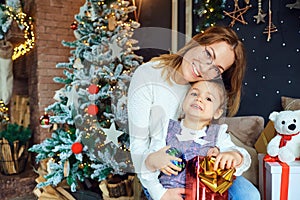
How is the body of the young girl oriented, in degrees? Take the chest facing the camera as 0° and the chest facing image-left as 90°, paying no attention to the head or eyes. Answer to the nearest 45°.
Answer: approximately 0°

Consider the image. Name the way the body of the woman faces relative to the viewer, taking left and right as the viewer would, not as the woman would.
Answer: facing the viewer and to the right of the viewer

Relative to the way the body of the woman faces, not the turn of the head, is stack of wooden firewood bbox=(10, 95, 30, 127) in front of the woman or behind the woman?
behind

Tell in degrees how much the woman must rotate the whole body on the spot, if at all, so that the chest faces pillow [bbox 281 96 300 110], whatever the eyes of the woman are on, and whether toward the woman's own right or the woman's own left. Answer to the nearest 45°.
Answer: approximately 90° to the woman's own left

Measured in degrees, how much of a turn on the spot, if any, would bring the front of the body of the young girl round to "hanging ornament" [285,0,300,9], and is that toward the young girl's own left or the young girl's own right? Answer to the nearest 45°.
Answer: approximately 135° to the young girl's own left

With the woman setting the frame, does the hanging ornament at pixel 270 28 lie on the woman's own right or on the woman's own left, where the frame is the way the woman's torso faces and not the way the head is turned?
on the woman's own left

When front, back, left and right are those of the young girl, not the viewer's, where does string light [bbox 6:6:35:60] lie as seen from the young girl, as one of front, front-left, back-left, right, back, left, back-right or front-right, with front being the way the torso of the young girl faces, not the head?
back-right

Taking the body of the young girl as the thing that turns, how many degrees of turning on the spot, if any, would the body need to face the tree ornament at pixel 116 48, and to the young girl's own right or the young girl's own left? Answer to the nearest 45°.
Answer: approximately 135° to the young girl's own right
